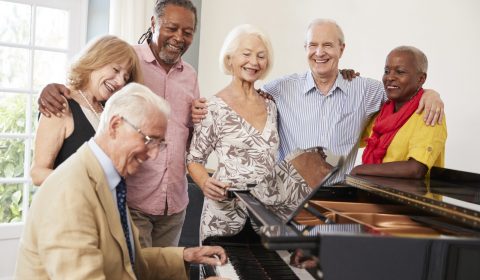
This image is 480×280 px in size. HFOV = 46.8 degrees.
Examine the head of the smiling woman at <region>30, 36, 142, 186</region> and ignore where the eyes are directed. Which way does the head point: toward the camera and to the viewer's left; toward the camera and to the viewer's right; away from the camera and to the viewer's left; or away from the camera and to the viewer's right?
toward the camera and to the viewer's right

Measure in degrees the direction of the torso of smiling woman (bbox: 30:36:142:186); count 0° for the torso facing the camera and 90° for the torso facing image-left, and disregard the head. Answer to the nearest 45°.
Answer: approximately 315°

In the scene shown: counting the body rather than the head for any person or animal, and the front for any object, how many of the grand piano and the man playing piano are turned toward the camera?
0

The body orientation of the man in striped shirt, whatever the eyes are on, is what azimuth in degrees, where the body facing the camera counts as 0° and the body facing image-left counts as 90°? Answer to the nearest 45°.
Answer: approximately 0°

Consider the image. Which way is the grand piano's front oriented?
to the viewer's left

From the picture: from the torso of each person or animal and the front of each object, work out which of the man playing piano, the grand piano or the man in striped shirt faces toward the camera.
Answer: the man in striped shirt

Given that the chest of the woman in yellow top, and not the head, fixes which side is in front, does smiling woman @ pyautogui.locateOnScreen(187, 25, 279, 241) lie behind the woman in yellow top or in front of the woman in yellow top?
in front

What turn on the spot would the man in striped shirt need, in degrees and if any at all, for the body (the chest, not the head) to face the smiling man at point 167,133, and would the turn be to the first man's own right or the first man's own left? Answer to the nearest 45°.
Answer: approximately 90° to the first man's own right

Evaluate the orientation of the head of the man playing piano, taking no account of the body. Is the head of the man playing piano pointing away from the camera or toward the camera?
toward the camera

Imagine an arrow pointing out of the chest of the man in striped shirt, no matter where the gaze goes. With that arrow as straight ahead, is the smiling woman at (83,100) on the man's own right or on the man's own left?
on the man's own right

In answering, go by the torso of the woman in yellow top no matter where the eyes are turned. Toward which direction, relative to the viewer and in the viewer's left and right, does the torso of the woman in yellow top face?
facing the viewer and to the left of the viewer

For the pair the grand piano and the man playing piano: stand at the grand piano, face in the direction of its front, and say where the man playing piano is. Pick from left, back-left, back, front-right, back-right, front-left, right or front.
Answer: front

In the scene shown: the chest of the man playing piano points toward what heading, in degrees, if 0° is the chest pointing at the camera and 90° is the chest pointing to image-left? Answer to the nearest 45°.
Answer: approximately 270°
